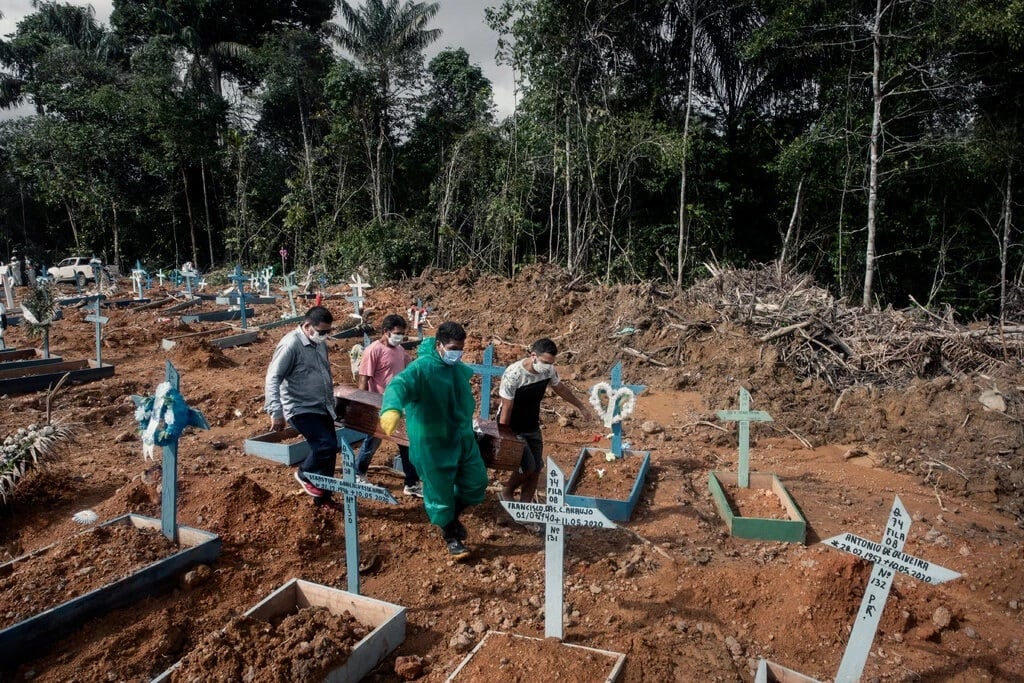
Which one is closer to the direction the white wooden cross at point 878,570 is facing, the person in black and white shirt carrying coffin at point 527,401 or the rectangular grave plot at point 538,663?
the rectangular grave plot

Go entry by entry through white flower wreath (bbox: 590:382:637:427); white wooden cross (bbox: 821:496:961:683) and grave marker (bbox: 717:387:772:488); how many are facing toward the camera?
3

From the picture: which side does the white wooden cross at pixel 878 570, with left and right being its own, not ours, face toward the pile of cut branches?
back

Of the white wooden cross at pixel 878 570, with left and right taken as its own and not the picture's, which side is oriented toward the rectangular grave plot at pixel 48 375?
right

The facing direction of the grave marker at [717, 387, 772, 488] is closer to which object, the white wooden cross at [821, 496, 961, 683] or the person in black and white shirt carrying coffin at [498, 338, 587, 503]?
the white wooden cross

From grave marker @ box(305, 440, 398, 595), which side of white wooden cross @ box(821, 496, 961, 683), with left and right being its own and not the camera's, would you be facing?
right

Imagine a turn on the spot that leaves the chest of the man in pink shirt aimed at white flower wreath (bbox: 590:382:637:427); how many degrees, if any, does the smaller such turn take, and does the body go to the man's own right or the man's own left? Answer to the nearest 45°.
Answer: approximately 45° to the man's own left

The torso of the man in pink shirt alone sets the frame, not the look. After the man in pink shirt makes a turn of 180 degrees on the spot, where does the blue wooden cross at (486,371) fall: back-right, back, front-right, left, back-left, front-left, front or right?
right
